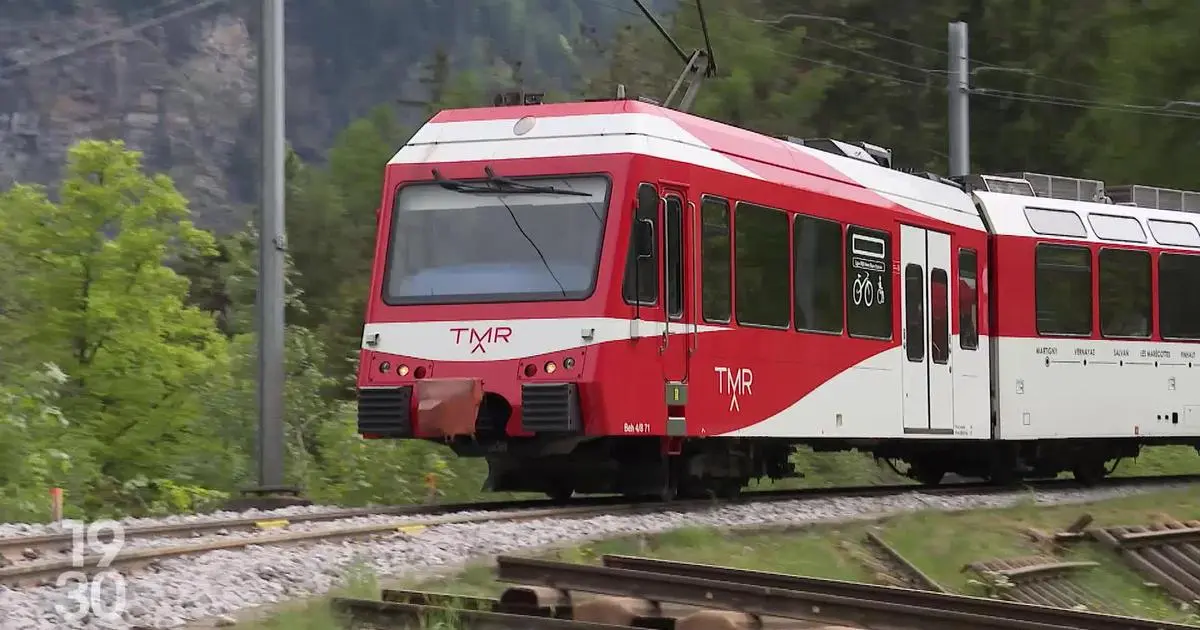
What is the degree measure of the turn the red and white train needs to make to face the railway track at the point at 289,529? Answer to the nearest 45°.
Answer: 0° — it already faces it

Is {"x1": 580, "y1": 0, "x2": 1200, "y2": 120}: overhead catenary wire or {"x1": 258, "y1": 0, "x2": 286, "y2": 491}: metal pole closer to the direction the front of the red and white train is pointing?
the metal pole

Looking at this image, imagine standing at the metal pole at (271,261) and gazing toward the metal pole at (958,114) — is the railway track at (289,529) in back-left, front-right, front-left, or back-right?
back-right

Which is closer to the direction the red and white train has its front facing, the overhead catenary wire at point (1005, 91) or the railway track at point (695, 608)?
the railway track

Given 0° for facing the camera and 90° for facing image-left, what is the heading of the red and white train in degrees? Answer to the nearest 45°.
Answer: approximately 45°
